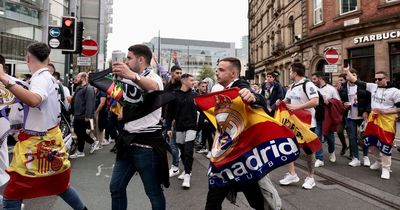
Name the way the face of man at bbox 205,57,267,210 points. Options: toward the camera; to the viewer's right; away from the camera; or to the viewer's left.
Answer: to the viewer's left

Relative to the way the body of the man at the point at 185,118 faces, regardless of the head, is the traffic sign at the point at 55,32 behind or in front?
behind

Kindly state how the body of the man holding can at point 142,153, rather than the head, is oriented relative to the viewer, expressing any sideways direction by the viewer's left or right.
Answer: facing to the left of the viewer

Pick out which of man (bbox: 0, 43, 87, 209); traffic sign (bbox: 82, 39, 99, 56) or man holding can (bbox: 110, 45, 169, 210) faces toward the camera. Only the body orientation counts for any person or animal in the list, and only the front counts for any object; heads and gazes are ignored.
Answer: the traffic sign

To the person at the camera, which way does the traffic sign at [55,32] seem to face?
facing the viewer

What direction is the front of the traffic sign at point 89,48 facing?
toward the camera

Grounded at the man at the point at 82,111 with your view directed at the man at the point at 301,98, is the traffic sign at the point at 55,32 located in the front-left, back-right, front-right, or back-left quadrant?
back-left

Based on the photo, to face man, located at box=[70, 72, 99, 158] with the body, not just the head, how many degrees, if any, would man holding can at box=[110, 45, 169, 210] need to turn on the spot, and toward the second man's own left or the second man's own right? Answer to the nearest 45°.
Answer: approximately 90° to the second man's own right
